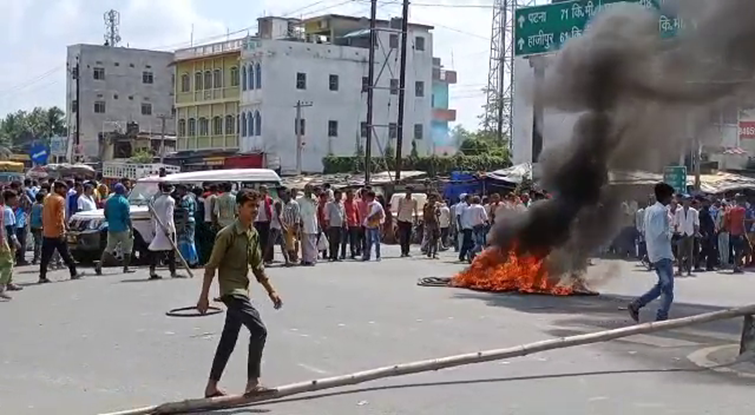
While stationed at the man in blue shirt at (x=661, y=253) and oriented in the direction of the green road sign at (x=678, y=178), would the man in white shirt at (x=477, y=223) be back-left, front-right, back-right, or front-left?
front-left

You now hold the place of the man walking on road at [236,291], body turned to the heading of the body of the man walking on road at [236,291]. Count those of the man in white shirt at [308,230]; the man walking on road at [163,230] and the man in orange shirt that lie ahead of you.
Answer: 0

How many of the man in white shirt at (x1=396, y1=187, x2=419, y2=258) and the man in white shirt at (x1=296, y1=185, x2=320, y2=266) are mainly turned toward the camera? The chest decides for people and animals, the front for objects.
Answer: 2

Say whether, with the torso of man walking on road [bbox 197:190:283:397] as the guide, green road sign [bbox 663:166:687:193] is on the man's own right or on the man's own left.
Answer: on the man's own left

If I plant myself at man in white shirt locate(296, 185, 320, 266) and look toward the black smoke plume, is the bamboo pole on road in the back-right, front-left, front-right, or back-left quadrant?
front-right

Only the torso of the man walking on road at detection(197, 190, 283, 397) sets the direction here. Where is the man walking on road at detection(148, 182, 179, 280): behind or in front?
behind

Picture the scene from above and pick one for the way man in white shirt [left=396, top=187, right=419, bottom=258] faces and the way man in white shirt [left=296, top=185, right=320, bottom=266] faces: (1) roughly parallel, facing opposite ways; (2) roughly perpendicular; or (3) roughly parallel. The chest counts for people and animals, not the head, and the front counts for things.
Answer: roughly parallel

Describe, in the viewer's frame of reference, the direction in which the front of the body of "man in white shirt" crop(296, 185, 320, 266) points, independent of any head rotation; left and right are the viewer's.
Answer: facing the viewer

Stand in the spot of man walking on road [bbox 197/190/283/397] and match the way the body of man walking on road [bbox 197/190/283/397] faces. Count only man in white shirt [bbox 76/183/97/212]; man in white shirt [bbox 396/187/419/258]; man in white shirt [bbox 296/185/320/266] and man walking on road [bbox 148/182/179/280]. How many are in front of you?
0

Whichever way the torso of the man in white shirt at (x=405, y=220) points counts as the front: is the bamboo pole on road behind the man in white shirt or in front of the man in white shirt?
in front

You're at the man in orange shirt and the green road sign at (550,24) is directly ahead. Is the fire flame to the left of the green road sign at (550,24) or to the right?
right

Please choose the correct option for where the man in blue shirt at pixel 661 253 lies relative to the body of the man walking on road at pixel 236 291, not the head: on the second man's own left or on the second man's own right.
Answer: on the second man's own left

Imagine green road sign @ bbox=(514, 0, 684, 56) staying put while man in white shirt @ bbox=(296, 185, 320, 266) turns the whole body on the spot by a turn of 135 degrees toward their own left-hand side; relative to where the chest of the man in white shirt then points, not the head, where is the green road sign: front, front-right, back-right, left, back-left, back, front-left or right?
front-right

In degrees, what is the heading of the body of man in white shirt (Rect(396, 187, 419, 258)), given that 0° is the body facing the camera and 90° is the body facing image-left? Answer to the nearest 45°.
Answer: approximately 0°

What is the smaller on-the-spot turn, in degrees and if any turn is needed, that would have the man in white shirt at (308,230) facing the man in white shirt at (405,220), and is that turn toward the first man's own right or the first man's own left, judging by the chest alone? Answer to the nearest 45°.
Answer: approximately 135° to the first man's own left

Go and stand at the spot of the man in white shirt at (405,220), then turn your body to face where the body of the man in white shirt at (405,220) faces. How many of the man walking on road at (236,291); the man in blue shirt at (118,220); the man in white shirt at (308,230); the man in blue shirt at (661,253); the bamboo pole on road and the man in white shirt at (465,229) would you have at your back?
0
